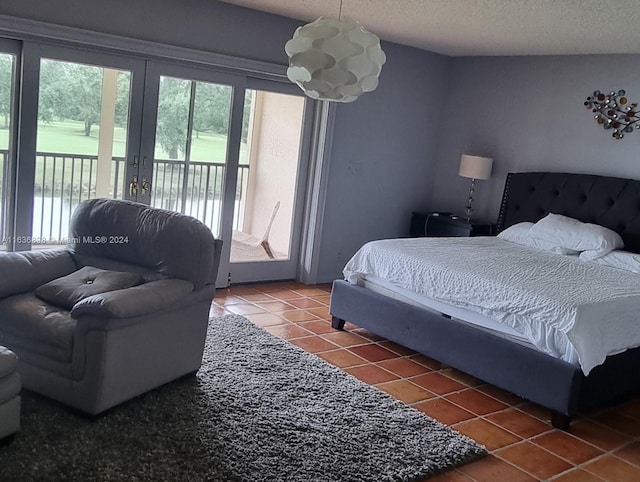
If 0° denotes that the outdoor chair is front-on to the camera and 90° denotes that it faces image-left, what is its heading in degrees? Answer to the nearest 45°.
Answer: approximately 90°

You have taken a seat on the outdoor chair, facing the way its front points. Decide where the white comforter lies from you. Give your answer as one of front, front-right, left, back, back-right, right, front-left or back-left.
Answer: back-left

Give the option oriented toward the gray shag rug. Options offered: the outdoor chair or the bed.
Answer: the bed

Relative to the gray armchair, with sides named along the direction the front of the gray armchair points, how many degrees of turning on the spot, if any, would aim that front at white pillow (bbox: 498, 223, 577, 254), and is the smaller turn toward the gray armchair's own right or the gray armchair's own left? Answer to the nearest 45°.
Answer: approximately 135° to the gray armchair's own left

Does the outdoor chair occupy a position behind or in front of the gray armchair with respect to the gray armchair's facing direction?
behind

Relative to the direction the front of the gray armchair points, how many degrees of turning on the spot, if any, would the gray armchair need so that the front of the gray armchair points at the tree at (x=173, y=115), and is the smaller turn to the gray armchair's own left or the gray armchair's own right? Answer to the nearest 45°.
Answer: approximately 135° to the gray armchair's own right

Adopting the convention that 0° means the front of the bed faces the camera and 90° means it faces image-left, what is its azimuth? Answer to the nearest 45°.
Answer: approximately 45°
